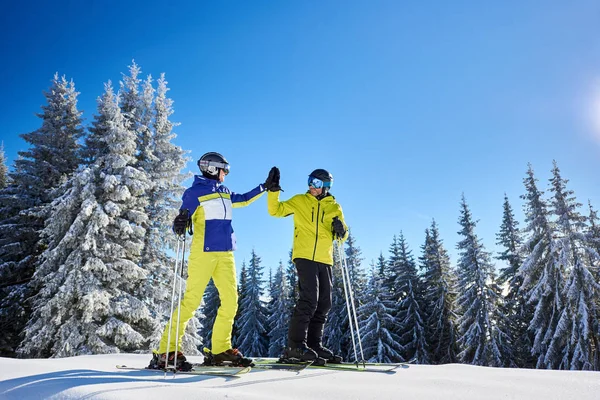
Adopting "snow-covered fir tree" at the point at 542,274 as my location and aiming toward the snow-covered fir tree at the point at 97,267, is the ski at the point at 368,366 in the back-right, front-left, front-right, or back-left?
front-left

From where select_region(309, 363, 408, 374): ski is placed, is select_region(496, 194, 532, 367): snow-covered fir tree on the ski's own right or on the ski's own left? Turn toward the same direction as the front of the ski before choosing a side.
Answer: on the ski's own left

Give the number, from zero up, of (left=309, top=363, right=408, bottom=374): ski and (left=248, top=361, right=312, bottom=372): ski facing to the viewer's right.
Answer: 2

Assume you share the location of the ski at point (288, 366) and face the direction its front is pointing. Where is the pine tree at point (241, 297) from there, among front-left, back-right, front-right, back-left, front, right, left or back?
left

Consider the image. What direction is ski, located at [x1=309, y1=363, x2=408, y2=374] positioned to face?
to the viewer's right

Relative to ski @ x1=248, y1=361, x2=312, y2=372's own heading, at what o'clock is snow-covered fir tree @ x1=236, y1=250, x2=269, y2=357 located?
The snow-covered fir tree is roughly at 9 o'clock from the ski.

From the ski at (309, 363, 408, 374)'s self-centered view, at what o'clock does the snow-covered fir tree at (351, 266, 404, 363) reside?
The snow-covered fir tree is roughly at 9 o'clock from the ski.

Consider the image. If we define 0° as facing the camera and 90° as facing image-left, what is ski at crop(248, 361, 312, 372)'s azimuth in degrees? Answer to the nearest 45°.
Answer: approximately 270°

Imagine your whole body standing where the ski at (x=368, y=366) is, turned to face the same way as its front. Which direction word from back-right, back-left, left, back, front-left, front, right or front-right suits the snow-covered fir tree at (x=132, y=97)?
back-left
